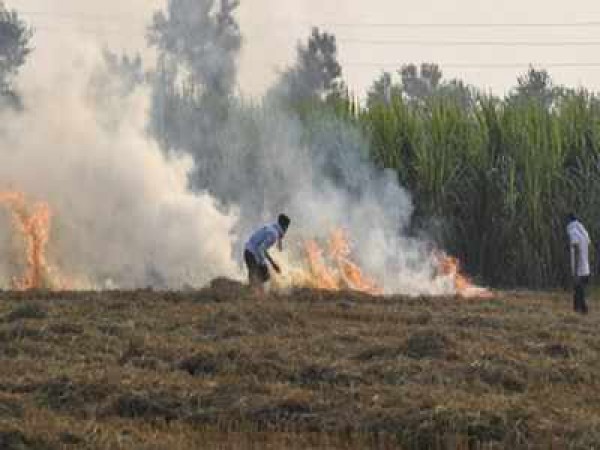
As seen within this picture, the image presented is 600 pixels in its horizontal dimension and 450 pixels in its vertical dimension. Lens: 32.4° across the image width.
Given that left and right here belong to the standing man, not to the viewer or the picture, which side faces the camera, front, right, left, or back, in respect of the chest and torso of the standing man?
left

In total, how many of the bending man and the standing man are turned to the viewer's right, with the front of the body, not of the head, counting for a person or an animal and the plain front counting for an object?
1

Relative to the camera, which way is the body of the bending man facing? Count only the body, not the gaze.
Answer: to the viewer's right

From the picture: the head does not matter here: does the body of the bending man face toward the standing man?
yes

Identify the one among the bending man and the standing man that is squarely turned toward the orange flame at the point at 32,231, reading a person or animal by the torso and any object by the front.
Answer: the standing man

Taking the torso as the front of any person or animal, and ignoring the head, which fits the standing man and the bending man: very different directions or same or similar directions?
very different directions

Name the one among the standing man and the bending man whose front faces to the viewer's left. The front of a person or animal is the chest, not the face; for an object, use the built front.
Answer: the standing man

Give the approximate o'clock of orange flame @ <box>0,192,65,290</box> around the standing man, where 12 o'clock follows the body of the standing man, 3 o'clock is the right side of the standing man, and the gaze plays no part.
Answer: The orange flame is roughly at 12 o'clock from the standing man.
